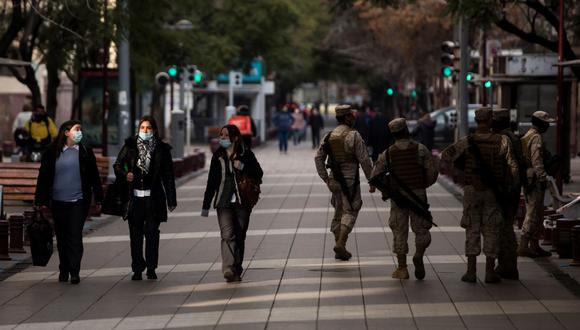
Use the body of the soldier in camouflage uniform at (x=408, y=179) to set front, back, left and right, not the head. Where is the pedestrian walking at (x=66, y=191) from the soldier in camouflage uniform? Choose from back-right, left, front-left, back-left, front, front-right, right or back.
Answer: left

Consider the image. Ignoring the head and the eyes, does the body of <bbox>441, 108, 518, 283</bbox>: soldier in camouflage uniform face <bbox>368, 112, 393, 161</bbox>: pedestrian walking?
yes

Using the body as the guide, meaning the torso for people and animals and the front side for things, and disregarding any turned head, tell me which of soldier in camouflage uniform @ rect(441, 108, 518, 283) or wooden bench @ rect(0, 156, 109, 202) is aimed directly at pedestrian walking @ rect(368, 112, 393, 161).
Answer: the soldier in camouflage uniform

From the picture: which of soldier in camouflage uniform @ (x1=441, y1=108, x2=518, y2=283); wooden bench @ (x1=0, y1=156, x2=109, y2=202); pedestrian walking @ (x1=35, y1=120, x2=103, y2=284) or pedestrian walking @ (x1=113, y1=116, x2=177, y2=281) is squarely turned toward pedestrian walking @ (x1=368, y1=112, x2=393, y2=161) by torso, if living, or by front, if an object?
the soldier in camouflage uniform

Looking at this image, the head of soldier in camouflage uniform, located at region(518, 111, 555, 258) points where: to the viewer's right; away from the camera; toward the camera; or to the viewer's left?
to the viewer's right

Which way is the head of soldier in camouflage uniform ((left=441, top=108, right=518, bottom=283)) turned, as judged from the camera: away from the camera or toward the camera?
away from the camera

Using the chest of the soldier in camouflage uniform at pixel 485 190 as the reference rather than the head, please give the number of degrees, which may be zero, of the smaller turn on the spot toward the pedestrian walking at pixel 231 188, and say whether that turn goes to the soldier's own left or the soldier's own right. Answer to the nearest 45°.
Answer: approximately 90° to the soldier's own left

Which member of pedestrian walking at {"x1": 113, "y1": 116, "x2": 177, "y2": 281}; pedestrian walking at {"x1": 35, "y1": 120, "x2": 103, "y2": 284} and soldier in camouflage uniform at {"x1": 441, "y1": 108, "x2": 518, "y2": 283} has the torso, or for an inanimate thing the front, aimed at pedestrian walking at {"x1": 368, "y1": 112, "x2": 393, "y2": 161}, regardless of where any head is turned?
the soldier in camouflage uniform

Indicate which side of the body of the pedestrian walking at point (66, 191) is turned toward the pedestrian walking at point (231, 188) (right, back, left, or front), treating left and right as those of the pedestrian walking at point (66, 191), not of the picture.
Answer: left

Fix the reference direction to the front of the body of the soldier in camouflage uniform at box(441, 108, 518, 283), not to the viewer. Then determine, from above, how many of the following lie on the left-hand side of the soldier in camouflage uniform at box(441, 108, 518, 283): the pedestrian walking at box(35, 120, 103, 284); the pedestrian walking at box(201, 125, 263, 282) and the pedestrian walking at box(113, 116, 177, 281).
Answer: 3
